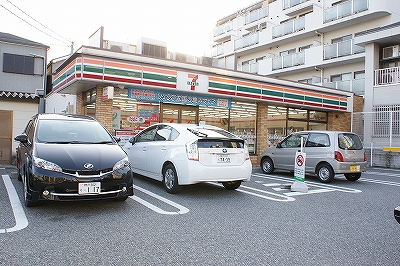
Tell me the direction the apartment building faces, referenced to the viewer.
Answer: facing the viewer and to the left of the viewer

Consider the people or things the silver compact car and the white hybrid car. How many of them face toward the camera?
0

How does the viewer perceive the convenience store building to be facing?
facing the viewer and to the right of the viewer

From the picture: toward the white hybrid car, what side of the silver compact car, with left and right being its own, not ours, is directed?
left

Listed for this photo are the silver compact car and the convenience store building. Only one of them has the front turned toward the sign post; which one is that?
the convenience store building

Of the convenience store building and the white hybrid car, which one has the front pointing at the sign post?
the convenience store building

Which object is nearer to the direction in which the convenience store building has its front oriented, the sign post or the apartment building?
the sign post

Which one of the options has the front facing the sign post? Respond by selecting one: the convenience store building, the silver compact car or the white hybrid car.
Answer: the convenience store building

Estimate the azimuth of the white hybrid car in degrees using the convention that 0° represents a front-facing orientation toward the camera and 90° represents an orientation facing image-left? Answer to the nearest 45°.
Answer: approximately 135°

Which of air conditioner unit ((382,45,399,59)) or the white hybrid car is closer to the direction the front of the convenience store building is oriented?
the white hybrid car

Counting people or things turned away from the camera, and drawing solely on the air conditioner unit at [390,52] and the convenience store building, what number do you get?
0

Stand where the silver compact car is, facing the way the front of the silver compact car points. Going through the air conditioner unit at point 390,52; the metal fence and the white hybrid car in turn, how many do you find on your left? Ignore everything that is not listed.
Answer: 1

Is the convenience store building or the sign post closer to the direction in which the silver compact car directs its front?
the convenience store building

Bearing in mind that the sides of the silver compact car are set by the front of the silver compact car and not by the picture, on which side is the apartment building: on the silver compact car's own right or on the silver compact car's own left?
on the silver compact car's own right
